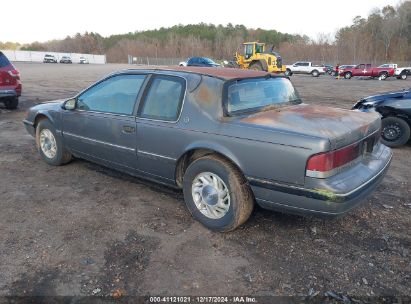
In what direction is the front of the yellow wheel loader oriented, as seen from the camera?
facing away from the viewer and to the left of the viewer

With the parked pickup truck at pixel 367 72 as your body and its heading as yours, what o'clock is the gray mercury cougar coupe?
The gray mercury cougar coupe is roughly at 9 o'clock from the parked pickup truck.

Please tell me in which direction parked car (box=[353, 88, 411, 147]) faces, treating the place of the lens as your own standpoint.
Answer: facing to the left of the viewer

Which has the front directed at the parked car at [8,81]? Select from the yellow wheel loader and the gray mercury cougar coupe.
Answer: the gray mercury cougar coupe

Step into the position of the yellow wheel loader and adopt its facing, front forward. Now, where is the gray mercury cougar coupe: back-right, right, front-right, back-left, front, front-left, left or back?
back-left

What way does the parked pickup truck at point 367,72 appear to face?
to the viewer's left

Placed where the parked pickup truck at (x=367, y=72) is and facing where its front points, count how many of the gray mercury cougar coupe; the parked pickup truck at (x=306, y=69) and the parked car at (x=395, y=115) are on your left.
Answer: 2

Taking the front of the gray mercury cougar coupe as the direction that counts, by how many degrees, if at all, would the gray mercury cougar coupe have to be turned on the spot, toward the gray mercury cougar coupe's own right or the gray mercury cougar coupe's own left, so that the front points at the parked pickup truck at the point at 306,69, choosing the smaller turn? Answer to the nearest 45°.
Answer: approximately 45° to the gray mercury cougar coupe's own right

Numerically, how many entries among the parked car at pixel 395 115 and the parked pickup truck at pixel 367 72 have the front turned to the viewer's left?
2

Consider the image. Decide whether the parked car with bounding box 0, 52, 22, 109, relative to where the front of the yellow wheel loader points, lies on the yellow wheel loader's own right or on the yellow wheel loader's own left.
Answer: on the yellow wheel loader's own left

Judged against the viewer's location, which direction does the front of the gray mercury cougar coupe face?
facing away from the viewer and to the left of the viewer
